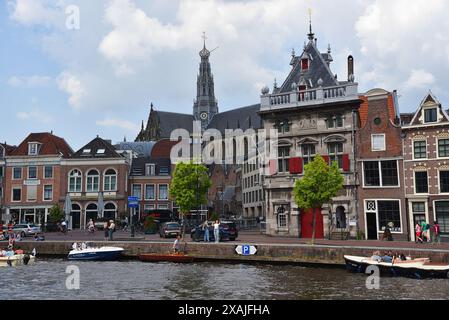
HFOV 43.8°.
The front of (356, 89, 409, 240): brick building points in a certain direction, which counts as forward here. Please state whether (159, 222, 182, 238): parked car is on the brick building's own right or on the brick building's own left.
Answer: on the brick building's own right

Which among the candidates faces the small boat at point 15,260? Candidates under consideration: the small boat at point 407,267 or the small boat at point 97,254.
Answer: the small boat at point 407,267

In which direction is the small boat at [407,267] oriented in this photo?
to the viewer's left

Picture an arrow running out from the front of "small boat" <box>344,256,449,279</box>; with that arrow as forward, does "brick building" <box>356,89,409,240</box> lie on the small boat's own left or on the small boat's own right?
on the small boat's own right

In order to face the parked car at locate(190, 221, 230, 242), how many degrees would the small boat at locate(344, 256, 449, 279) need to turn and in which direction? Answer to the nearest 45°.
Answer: approximately 45° to its right

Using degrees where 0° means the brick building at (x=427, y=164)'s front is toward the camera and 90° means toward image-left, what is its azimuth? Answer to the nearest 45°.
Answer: approximately 0°
